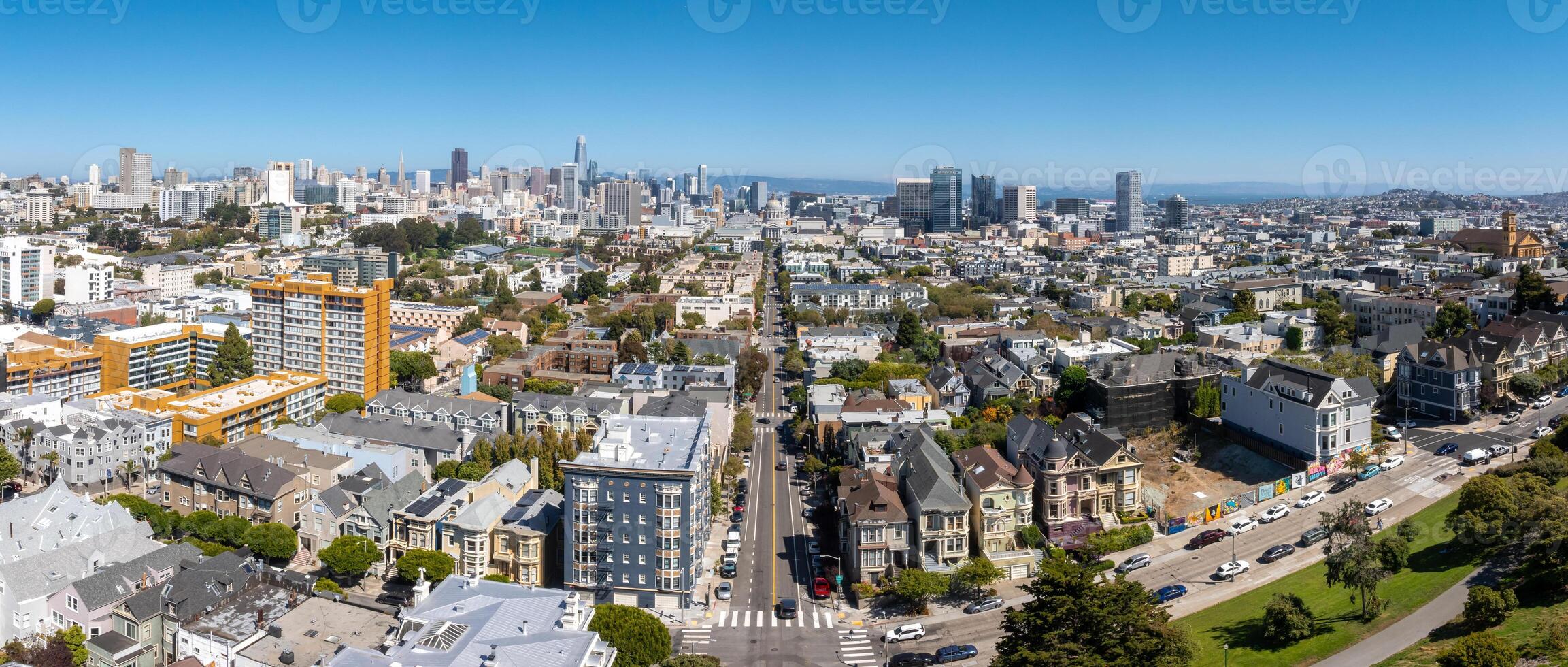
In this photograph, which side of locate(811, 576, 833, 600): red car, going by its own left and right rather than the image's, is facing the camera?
back

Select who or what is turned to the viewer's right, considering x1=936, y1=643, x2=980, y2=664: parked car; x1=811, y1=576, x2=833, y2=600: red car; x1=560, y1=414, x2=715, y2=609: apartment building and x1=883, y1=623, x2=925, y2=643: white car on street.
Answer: x1=936, y1=643, x2=980, y2=664: parked car

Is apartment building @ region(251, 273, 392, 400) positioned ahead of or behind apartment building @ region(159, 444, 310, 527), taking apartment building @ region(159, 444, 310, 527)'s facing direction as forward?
behind

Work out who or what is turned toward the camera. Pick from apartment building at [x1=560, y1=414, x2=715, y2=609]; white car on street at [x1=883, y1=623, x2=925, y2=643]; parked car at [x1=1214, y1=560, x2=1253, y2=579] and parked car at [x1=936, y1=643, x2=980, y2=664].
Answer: the apartment building

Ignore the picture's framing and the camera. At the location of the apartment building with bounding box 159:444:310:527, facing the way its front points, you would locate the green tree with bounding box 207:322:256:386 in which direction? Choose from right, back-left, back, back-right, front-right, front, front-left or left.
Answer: back-right

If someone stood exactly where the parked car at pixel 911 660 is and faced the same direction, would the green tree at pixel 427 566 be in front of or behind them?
behind

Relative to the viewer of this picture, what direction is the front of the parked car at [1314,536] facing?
facing away from the viewer and to the right of the viewer

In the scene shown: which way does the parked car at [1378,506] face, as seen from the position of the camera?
facing away from the viewer and to the right of the viewer

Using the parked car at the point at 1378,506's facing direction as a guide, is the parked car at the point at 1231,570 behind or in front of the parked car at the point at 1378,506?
behind

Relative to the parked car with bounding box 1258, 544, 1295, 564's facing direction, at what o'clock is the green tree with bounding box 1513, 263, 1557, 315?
The green tree is roughly at 11 o'clock from the parked car.

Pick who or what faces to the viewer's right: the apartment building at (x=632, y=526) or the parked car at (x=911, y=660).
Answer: the parked car

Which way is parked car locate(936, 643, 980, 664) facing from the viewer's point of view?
to the viewer's right

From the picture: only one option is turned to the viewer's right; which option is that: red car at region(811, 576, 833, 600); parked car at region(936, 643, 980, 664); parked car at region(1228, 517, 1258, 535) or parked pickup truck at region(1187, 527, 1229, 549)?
parked car at region(936, 643, 980, 664)

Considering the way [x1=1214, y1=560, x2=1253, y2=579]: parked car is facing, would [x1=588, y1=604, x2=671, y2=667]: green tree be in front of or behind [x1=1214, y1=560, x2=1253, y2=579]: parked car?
behind

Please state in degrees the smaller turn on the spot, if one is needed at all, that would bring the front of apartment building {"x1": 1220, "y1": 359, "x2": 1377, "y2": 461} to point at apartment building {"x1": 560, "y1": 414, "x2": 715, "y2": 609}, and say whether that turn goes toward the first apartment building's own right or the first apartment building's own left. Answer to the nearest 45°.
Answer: approximately 90° to the first apartment building's own right

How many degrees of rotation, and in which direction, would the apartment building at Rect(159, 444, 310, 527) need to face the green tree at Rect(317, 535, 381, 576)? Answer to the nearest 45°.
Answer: approximately 45° to its left

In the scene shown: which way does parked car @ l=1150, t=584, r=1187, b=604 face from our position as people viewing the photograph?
facing away from the viewer and to the right of the viewer
